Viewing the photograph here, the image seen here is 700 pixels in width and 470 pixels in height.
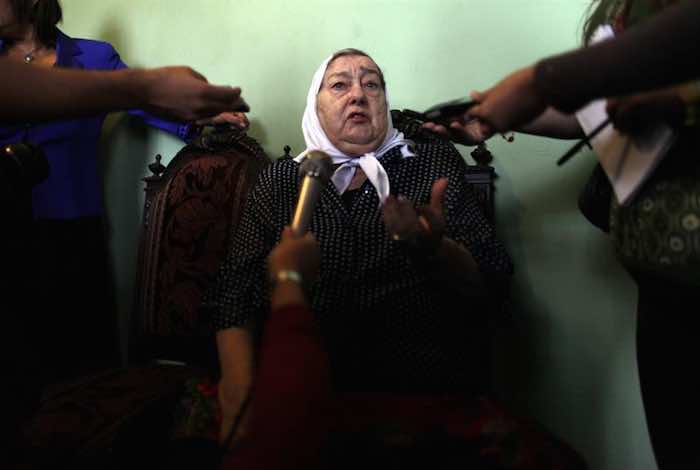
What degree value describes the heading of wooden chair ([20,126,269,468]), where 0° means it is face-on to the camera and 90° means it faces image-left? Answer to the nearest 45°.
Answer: approximately 45°

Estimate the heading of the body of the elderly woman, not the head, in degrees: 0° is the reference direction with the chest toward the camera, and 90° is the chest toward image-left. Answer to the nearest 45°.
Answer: approximately 0°
